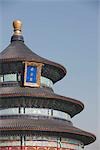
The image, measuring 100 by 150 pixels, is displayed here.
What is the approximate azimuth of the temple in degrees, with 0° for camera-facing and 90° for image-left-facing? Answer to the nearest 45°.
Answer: approximately 315°
